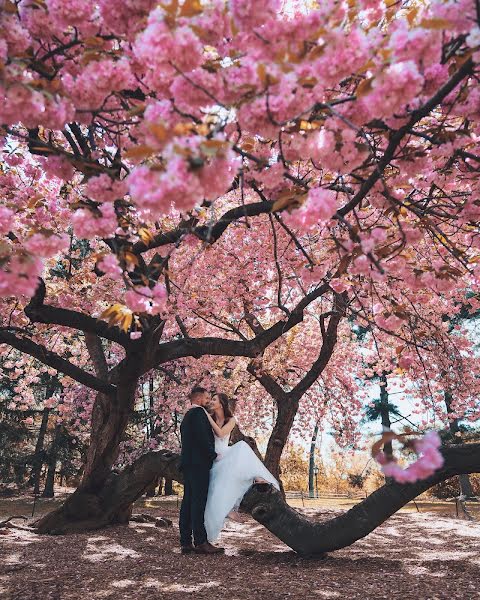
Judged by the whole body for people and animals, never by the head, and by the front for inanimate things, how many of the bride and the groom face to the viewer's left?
1

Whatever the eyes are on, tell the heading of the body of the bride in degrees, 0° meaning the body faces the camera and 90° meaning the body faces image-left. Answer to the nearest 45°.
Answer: approximately 90°

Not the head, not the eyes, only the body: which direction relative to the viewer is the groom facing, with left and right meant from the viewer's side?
facing to the right of the viewer

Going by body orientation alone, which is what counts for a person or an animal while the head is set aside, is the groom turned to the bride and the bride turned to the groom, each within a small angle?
yes

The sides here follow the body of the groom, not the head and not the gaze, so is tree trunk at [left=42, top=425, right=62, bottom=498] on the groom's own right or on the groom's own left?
on the groom's own left

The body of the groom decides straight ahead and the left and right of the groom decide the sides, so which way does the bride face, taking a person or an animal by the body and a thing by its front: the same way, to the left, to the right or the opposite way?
the opposite way

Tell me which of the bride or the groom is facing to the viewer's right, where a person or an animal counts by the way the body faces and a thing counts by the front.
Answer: the groom
